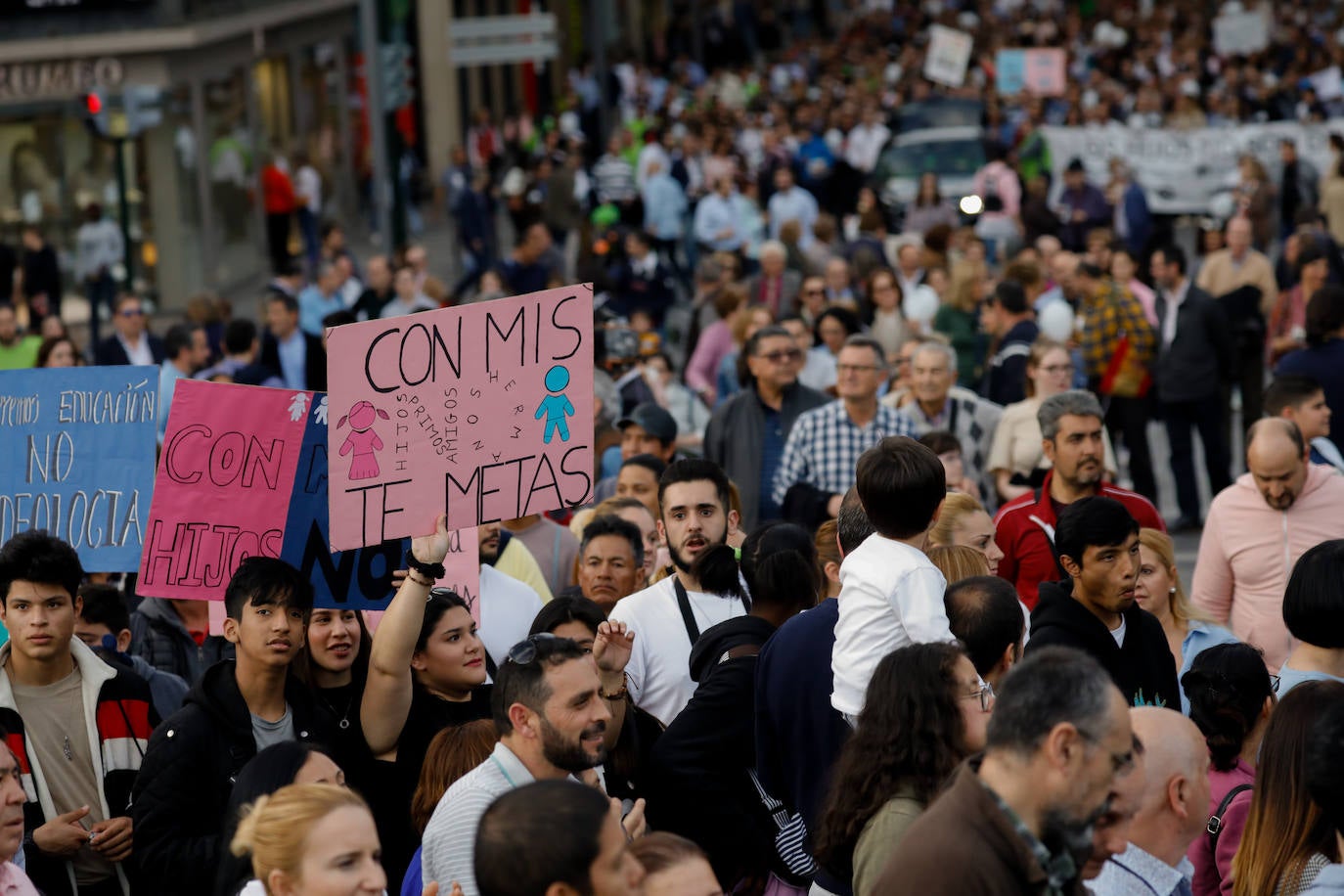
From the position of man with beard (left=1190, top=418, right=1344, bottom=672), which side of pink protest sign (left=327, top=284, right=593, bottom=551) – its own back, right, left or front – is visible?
left

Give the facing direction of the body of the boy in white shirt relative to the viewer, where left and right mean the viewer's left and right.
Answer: facing away from the viewer and to the right of the viewer

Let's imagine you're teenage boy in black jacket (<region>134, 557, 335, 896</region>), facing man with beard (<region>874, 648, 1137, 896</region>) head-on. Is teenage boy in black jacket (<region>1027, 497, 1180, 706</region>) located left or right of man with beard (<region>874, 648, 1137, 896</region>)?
left

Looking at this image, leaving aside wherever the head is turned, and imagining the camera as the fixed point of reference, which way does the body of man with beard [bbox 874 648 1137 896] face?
to the viewer's right

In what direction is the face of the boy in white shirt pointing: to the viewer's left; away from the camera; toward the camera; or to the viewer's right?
away from the camera

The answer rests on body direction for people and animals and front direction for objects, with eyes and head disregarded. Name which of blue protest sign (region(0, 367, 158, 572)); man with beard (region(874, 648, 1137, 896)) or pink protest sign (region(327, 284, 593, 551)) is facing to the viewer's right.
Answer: the man with beard

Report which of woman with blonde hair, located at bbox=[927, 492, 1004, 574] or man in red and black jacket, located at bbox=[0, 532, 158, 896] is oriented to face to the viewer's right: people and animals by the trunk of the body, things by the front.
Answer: the woman with blonde hair

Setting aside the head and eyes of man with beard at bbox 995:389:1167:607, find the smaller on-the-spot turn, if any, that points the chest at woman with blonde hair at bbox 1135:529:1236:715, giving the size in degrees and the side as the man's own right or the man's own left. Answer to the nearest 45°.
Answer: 0° — they already face them
